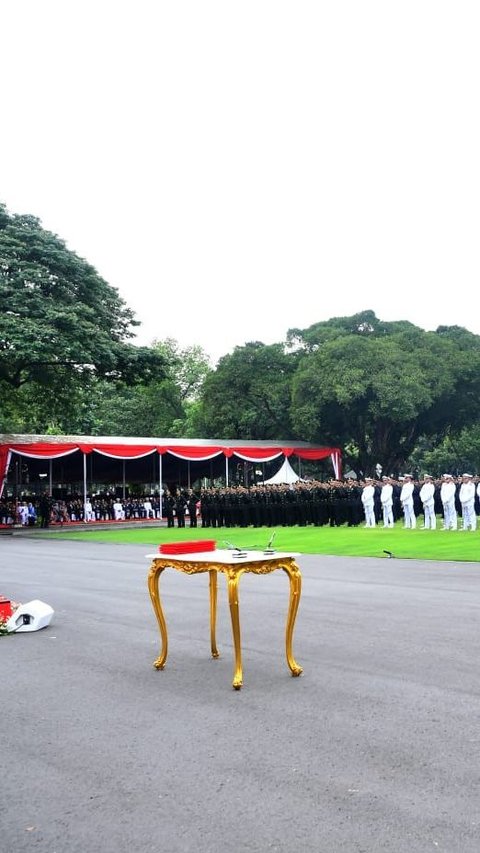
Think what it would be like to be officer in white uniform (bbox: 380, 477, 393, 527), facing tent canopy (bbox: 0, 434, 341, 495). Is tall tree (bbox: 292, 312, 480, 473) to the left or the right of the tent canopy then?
right

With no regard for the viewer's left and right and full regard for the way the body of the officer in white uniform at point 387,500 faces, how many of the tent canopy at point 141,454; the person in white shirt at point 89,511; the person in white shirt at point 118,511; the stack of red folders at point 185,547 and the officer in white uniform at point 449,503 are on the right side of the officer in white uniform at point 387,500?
3

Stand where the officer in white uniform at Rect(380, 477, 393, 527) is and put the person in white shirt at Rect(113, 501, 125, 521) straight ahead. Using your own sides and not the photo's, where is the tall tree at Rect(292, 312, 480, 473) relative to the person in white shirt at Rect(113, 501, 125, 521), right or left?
right

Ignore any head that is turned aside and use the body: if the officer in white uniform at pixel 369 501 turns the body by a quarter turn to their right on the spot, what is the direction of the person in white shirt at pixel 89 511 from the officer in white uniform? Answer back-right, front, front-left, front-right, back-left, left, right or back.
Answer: front

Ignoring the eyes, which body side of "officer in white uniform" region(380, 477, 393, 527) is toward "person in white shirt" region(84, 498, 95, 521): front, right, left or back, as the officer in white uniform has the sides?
right

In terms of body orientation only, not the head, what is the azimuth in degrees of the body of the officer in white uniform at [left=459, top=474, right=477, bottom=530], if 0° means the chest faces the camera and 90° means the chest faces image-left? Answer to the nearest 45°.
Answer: approximately 45°

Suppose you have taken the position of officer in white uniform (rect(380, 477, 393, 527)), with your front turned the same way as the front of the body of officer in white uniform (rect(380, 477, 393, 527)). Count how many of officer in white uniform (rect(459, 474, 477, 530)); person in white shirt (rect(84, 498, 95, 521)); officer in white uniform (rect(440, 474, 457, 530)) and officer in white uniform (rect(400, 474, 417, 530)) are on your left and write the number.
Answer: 3

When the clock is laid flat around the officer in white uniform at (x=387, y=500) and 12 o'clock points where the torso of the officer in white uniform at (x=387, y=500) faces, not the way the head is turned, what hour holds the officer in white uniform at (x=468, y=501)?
the officer in white uniform at (x=468, y=501) is roughly at 9 o'clock from the officer in white uniform at (x=387, y=500).

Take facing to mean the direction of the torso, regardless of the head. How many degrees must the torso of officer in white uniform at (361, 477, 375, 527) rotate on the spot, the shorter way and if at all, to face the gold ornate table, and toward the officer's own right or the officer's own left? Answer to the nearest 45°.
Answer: approximately 45° to the officer's own left

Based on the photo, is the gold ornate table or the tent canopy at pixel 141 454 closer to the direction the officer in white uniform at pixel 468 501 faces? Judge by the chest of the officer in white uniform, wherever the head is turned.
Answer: the gold ornate table

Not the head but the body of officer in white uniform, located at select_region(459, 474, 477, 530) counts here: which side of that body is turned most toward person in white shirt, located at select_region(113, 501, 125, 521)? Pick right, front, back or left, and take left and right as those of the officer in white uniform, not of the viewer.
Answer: right
